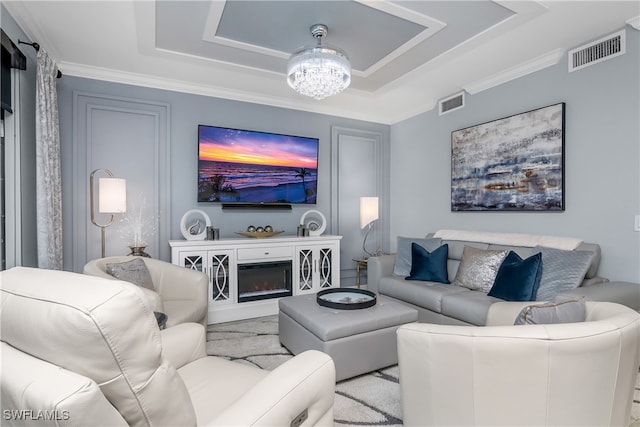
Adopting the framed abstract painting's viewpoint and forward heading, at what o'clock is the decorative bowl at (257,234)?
The decorative bowl is roughly at 1 o'clock from the framed abstract painting.

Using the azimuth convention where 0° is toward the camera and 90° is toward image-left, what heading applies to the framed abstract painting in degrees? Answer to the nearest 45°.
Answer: approximately 45°

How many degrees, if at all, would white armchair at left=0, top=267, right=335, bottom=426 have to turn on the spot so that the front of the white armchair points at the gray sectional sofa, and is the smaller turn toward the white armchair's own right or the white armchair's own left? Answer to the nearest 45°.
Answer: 0° — it already faces it

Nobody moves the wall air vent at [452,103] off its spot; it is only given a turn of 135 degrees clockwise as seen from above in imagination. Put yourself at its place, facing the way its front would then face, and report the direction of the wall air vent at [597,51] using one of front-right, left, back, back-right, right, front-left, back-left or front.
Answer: back-right

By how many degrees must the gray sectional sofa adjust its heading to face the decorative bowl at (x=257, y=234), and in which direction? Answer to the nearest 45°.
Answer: approximately 45° to its right

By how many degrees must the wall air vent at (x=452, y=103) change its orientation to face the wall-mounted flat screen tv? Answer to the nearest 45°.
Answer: approximately 45° to its right

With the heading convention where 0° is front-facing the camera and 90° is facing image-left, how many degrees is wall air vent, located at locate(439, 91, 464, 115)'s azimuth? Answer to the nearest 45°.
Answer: approximately 45°

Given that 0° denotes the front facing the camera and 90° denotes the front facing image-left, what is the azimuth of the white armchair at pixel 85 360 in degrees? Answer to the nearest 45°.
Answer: approximately 225°
